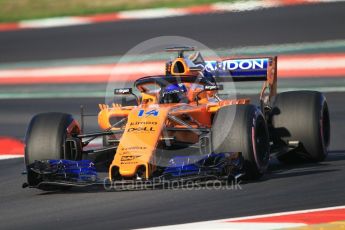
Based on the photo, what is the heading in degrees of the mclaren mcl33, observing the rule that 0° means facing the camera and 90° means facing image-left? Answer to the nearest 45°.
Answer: approximately 0°
